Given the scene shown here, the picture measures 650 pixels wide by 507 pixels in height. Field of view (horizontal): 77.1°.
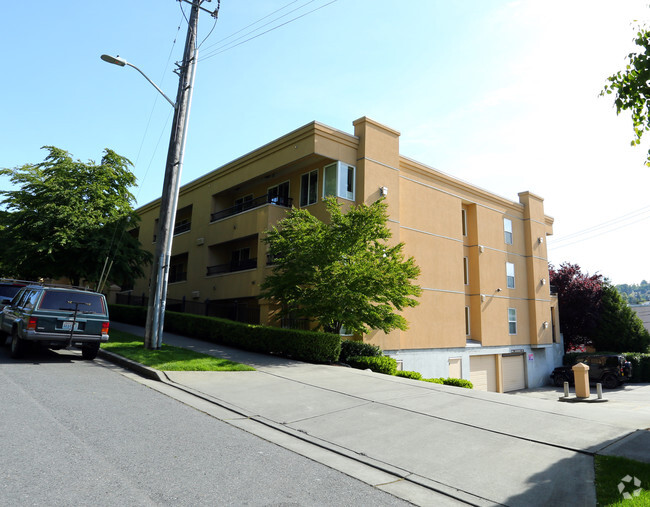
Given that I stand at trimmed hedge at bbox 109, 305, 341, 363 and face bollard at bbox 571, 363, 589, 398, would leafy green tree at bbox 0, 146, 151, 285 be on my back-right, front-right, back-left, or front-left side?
back-left

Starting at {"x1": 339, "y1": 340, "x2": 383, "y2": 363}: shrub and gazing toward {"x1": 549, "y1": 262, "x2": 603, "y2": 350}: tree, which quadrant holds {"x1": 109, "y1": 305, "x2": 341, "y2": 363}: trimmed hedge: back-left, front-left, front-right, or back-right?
back-left

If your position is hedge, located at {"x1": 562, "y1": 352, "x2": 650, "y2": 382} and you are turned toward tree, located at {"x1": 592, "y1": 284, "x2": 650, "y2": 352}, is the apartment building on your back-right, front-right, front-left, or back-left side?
back-left
